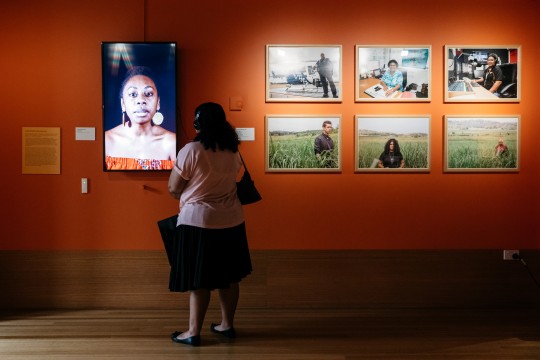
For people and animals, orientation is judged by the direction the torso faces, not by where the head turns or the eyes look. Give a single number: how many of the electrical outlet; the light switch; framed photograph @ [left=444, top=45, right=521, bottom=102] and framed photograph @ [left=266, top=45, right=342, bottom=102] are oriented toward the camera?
4

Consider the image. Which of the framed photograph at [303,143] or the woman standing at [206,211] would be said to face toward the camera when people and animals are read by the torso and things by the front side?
the framed photograph

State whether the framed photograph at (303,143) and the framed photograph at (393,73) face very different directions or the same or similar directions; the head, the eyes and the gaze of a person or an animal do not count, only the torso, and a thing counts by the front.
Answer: same or similar directions

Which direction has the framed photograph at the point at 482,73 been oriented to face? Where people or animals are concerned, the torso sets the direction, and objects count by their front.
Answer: toward the camera

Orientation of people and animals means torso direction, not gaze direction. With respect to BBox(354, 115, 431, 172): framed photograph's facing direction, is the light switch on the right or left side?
on its right

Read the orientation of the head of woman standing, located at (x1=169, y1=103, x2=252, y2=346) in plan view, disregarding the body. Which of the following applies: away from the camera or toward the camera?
away from the camera

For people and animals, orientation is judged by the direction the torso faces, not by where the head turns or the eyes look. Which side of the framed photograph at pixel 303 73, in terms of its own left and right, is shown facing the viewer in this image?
front

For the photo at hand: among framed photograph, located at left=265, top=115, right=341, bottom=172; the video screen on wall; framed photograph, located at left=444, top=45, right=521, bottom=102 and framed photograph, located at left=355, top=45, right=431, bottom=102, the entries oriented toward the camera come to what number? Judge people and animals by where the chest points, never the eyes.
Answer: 4

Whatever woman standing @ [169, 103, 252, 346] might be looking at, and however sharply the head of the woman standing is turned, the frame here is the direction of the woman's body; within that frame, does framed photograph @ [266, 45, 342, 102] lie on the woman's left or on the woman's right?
on the woman's right

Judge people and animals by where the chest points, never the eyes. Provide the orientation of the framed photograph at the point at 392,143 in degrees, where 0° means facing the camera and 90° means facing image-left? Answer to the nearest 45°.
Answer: approximately 0°

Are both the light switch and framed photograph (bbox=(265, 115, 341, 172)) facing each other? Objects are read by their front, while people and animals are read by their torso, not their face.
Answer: no

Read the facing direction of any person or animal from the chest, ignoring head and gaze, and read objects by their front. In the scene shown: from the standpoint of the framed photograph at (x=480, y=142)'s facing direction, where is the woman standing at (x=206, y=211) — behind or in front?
in front

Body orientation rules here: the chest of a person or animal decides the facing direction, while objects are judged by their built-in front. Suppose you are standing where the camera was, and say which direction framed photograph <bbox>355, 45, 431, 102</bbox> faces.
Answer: facing the viewer

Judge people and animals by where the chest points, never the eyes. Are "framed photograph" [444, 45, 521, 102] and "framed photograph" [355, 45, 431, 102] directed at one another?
no

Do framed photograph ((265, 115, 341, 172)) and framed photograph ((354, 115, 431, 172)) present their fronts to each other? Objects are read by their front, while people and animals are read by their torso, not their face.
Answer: no

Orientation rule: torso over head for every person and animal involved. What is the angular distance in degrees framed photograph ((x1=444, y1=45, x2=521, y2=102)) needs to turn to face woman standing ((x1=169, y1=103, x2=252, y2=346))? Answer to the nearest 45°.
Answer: approximately 45° to its right
